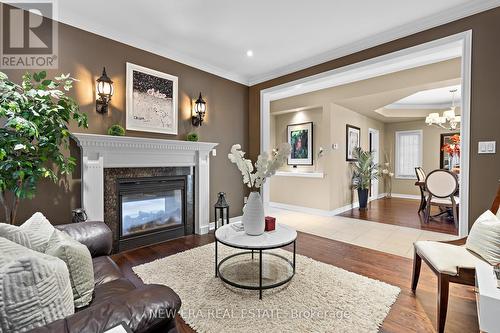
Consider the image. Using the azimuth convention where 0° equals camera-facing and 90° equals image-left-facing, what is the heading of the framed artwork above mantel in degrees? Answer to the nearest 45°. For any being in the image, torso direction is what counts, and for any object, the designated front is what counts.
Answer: approximately 315°

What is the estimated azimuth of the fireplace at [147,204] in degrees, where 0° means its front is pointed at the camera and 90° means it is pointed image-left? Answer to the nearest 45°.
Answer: approximately 315°

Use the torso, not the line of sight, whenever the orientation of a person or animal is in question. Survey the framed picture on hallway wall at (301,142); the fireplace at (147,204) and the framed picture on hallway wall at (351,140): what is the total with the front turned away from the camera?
0

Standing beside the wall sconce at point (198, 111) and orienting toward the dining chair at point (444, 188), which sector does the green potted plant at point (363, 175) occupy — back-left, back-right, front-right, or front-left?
front-left

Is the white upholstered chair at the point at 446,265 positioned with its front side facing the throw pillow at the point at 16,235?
yes

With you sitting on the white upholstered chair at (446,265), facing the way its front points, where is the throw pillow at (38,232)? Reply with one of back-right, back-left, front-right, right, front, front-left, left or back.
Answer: front

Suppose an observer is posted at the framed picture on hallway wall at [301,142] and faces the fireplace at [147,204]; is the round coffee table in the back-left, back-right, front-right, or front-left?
front-left

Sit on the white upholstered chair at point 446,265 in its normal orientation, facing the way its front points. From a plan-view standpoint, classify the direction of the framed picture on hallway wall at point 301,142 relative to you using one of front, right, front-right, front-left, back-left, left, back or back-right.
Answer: right

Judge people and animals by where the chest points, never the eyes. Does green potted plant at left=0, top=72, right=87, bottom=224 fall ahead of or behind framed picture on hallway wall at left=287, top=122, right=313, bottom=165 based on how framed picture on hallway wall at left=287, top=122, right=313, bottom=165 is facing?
ahead

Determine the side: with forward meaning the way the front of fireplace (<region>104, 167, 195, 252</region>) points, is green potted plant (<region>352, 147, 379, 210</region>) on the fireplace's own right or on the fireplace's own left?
on the fireplace's own left

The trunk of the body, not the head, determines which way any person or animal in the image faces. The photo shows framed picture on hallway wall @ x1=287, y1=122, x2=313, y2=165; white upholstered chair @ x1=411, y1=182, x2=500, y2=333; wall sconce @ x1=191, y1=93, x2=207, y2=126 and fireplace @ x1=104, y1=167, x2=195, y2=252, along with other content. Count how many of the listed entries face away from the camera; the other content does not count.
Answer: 0

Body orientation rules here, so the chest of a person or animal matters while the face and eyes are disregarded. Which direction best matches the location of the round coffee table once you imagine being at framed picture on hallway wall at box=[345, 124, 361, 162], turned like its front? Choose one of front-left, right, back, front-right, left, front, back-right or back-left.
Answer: front-right

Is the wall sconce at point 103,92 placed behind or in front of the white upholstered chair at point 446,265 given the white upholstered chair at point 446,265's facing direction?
in front

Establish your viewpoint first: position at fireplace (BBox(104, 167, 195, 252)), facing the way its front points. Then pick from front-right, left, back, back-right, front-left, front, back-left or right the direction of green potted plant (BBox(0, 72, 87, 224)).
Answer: right

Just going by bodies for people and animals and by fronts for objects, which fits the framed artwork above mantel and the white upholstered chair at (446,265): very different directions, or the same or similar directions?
very different directions

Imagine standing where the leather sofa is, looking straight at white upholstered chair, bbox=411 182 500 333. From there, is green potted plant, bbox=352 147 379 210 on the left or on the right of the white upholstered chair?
left

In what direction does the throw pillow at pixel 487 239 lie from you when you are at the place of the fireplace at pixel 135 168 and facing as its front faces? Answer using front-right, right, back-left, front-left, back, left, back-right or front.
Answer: front

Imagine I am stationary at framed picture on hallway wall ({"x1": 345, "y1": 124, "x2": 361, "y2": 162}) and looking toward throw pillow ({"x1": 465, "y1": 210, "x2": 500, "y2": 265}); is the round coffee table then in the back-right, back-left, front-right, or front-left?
front-right
